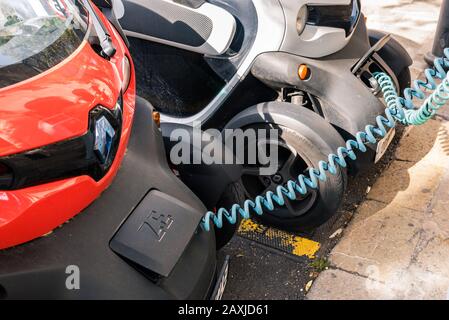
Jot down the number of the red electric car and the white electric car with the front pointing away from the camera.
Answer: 0

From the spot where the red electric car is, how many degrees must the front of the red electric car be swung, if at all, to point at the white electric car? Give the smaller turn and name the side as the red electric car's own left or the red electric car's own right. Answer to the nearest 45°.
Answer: approximately 90° to the red electric car's own left
